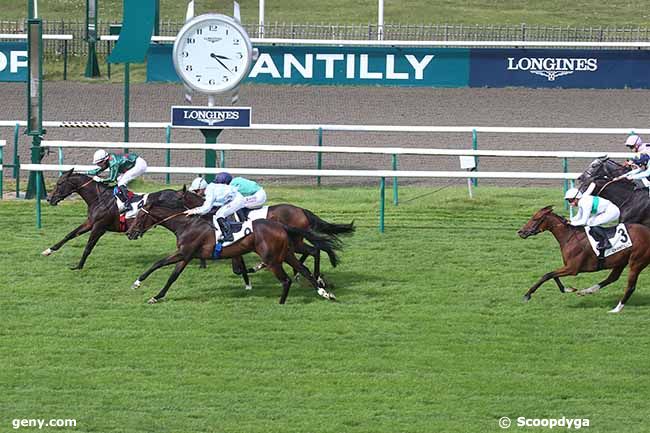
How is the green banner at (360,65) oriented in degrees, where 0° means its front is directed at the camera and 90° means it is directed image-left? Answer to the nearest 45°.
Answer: approximately 0°

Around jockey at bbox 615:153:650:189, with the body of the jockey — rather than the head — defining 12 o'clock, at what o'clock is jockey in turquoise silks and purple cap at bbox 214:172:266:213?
The jockey in turquoise silks and purple cap is roughly at 11 o'clock from the jockey.

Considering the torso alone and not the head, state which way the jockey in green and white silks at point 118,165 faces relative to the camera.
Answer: to the viewer's left

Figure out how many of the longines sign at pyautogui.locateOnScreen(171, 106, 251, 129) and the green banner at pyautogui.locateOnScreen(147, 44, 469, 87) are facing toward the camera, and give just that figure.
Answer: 2

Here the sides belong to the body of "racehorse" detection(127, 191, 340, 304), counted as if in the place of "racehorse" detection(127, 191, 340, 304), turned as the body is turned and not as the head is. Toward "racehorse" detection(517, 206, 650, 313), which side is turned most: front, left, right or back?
back

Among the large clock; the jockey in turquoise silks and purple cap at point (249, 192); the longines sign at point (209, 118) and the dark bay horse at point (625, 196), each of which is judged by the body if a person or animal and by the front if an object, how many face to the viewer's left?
2

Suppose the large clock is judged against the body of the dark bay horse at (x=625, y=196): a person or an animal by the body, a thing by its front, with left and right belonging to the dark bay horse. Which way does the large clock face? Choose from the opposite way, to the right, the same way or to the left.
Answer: to the left

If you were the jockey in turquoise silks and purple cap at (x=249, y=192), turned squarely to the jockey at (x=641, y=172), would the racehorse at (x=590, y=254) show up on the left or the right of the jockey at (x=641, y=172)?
right

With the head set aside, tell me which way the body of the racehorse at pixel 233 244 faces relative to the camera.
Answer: to the viewer's left

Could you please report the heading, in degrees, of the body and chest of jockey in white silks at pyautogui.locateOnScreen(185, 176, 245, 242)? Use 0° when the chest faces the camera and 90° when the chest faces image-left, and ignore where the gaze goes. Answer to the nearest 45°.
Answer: approximately 90°

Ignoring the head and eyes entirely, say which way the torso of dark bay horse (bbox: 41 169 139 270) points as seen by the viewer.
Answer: to the viewer's left

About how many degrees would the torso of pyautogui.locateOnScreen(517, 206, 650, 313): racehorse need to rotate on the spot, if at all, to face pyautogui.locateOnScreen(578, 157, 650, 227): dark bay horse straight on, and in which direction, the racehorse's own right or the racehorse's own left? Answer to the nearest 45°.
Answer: approximately 90° to the racehorse's own right

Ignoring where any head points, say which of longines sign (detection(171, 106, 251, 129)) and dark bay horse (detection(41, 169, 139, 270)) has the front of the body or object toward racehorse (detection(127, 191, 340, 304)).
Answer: the longines sign

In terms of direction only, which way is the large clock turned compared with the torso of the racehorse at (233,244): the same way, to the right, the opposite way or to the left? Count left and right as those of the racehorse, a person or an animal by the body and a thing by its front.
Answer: to the left
